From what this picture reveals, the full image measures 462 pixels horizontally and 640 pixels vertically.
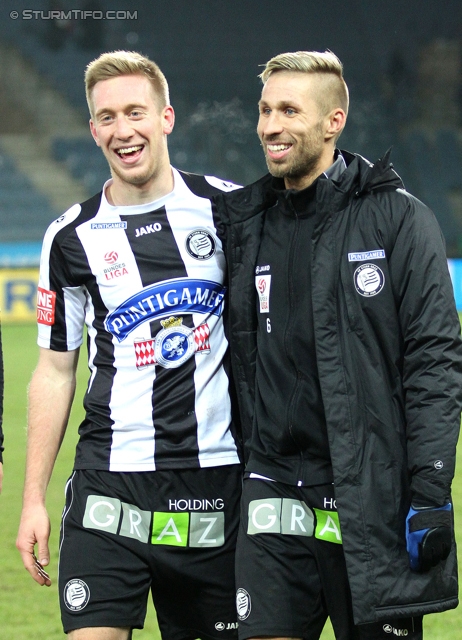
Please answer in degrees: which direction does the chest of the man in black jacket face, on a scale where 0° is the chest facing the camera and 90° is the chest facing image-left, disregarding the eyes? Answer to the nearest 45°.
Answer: approximately 45°
